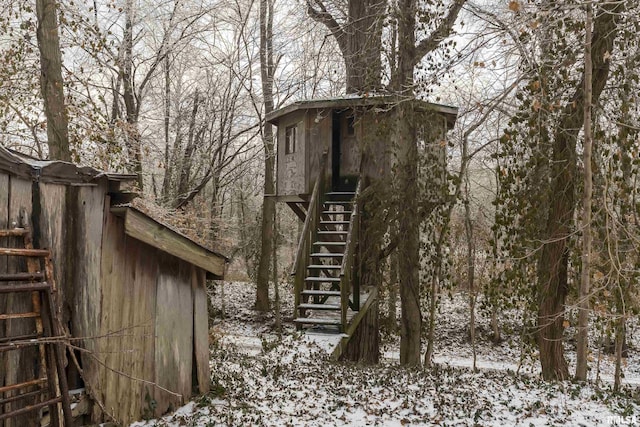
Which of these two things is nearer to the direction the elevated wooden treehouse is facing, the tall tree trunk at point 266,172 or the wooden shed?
the wooden shed

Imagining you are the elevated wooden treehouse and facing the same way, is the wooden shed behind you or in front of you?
in front

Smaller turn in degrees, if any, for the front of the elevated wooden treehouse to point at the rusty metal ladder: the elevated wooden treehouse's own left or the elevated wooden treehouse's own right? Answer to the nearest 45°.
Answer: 0° — it already faces it

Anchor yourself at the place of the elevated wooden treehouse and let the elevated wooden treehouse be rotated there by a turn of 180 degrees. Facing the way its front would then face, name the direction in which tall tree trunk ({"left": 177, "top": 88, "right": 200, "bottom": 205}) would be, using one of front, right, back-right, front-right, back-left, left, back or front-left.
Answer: front-left

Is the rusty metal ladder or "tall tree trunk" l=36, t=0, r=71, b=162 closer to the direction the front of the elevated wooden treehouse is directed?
the rusty metal ladder

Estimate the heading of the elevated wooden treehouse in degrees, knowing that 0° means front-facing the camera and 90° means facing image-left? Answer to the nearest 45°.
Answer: approximately 0°

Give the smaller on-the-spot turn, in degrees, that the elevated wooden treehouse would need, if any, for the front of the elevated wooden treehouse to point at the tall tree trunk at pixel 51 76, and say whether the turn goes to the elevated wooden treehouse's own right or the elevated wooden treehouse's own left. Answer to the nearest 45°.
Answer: approximately 45° to the elevated wooden treehouse's own right

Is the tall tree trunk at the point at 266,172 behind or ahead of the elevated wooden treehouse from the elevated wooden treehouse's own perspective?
behind
